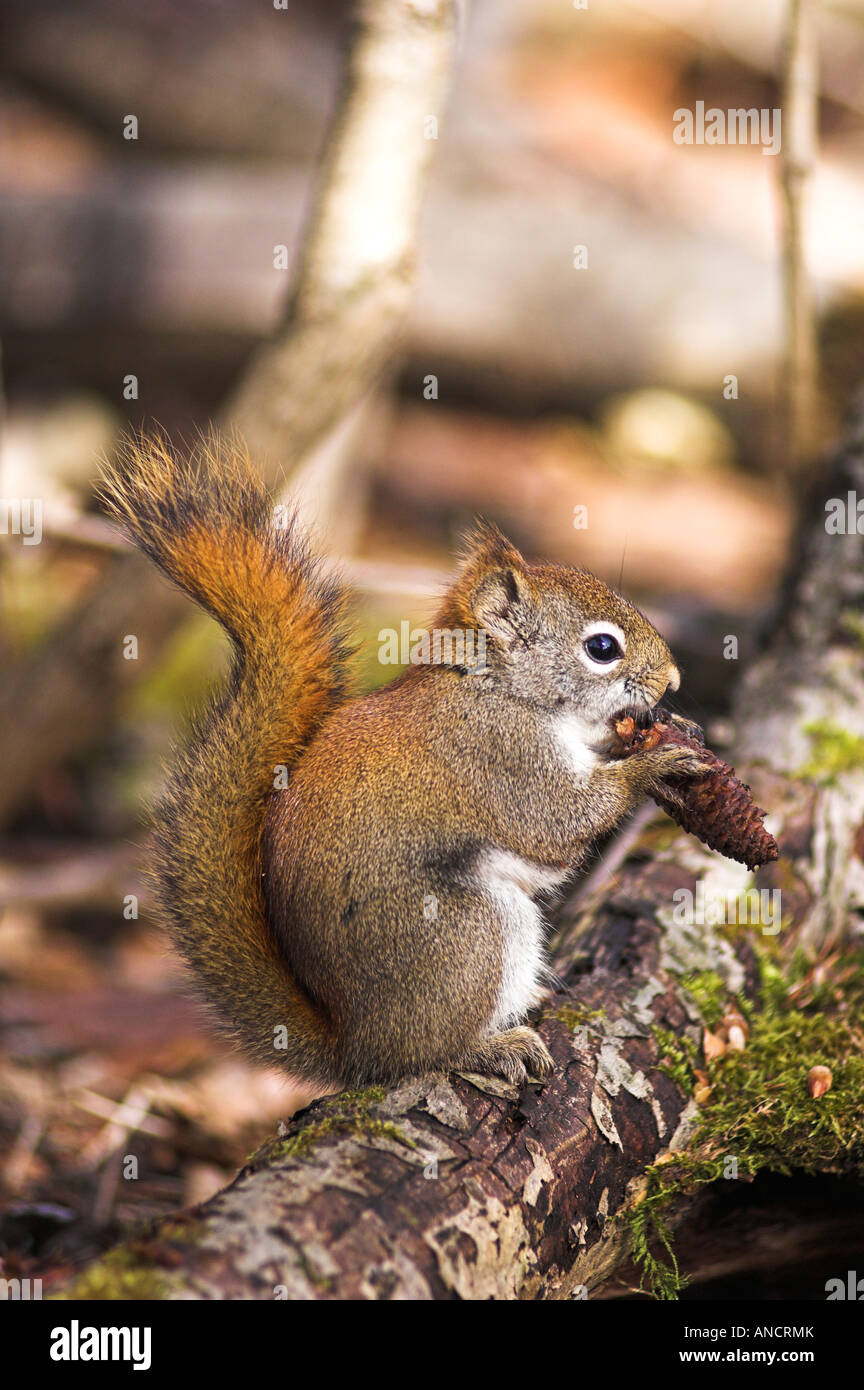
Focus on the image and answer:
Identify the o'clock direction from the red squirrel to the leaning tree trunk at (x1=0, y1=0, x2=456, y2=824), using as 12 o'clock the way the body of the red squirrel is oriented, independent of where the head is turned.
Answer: The leaning tree trunk is roughly at 9 o'clock from the red squirrel.

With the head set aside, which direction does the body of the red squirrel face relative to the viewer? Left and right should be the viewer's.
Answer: facing to the right of the viewer
